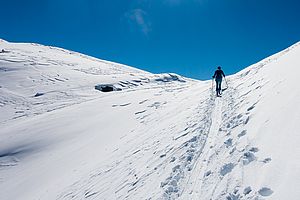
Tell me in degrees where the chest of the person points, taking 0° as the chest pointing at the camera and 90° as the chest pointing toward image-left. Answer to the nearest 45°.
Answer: approximately 180°
